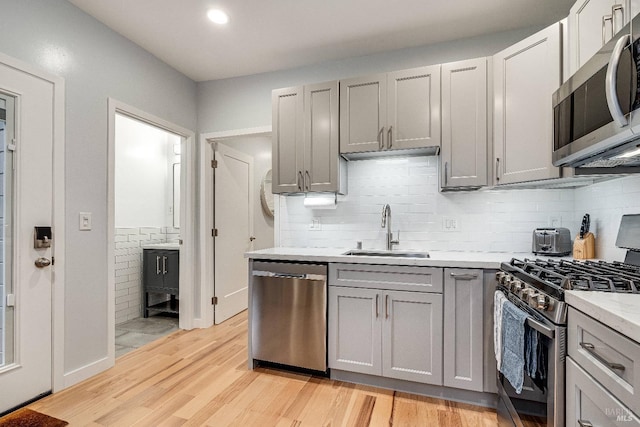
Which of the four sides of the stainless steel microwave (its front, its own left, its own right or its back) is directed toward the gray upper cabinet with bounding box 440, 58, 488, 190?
right

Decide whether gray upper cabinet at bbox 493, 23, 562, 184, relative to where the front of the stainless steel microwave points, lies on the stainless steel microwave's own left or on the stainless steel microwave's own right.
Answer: on the stainless steel microwave's own right

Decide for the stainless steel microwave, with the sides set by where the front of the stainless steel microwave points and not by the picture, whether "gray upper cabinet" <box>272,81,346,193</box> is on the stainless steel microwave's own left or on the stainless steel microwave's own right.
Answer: on the stainless steel microwave's own right

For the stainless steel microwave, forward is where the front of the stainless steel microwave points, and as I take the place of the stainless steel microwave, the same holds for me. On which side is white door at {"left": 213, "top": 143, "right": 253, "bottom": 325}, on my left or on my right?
on my right

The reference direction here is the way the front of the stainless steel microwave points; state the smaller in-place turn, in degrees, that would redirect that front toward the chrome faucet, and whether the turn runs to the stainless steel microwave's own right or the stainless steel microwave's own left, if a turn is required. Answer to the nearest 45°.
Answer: approximately 90° to the stainless steel microwave's own right
